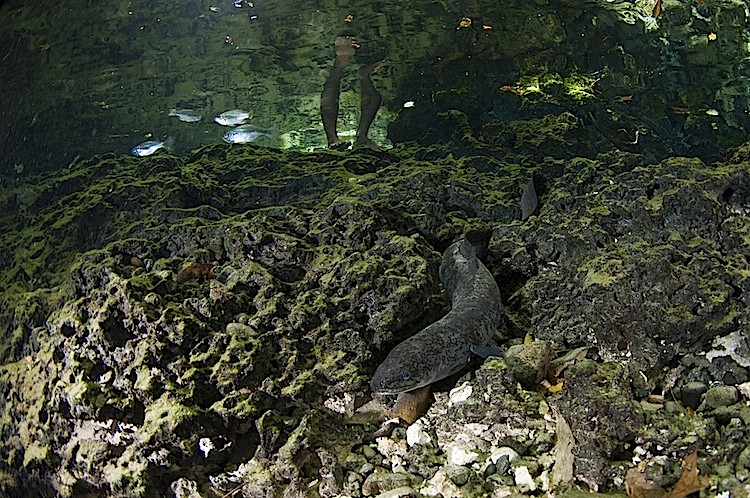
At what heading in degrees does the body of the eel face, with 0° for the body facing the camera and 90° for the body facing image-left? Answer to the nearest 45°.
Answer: approximately 45°

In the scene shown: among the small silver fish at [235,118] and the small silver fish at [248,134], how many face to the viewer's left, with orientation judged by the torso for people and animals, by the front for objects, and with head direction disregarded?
2

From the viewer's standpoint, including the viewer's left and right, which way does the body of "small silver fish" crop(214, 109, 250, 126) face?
facing to the left of the viewer

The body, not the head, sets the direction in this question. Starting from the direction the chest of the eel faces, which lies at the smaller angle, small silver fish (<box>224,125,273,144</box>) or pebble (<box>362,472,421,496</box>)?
the pebble

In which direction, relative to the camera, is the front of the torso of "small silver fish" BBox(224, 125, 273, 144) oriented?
to the viewer's left

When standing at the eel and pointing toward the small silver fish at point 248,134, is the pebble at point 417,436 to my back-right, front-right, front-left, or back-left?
back-left
